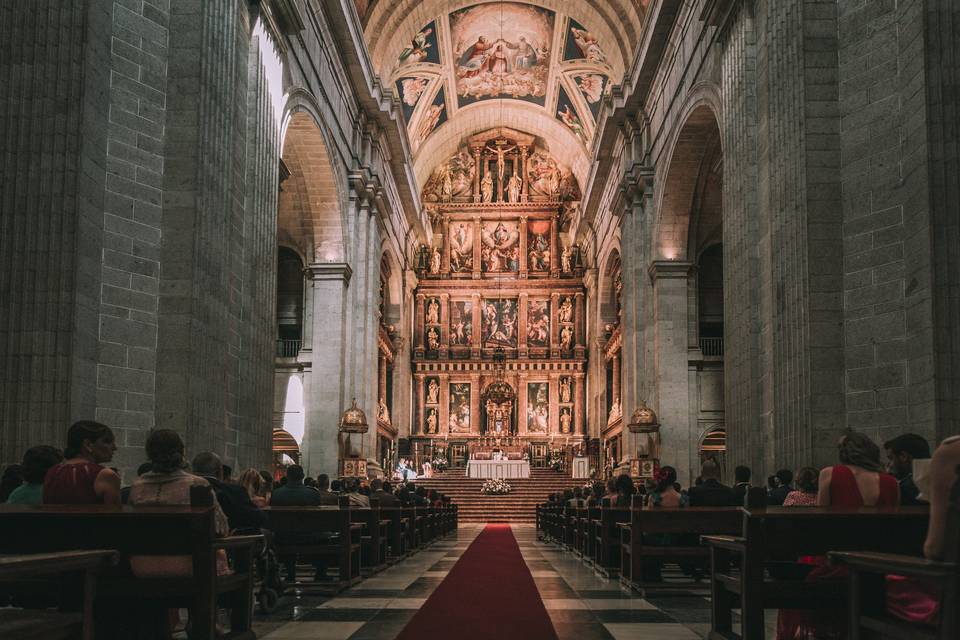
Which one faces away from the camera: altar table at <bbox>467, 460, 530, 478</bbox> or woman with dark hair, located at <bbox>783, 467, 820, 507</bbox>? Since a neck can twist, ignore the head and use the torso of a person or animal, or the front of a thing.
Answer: the woman with dark hair

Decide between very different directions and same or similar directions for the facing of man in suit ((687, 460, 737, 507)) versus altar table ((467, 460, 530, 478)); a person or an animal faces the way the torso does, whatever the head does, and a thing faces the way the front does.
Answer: very different directions

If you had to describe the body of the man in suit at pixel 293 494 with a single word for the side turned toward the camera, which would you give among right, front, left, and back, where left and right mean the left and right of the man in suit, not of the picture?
back

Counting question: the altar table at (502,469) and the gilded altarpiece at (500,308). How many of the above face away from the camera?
0

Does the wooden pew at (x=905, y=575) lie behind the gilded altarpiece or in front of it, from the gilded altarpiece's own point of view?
in front

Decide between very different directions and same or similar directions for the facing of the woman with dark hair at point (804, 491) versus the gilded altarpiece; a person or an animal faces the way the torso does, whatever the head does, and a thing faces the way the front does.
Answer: very different directions

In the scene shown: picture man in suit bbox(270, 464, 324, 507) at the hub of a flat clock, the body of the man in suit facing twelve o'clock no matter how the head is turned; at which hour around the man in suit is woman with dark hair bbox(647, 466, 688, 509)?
The woman with dark hair is roughly at 3 o'clock from the man in suit.

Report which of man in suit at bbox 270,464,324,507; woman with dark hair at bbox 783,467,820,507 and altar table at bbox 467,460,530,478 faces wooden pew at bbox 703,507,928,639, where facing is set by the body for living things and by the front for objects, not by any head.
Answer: the altar table

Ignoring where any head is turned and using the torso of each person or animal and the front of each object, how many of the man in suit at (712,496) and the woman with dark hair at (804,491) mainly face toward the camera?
0

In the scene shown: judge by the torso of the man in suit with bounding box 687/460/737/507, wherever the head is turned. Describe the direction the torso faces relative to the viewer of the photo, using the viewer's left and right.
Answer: facing away from the viewer

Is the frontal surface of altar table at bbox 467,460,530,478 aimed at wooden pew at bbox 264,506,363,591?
yes

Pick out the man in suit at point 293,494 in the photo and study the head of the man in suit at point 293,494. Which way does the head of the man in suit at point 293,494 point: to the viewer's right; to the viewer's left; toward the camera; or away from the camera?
away from the camera

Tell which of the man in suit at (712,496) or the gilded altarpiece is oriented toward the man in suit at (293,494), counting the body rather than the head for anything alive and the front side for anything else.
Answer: the gilded altarpiece

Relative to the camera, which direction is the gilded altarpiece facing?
toward the camera

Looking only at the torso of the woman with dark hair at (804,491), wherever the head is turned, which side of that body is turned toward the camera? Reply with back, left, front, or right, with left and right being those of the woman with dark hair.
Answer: back

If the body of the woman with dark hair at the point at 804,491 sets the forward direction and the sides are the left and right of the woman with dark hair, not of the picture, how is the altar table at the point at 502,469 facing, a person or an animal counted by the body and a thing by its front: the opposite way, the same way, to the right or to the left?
the opposite way

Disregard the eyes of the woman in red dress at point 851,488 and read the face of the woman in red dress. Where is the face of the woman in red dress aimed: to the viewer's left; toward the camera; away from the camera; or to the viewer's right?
away from the camera

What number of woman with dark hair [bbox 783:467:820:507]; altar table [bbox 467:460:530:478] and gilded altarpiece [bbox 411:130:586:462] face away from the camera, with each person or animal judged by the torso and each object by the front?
1

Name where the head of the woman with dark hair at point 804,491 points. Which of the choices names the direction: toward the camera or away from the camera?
away from the camera

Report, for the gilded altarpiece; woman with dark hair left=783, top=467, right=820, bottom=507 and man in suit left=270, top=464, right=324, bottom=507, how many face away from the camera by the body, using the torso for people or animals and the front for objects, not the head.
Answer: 2
